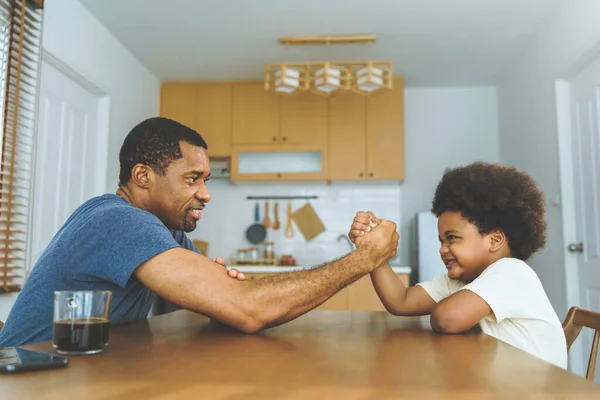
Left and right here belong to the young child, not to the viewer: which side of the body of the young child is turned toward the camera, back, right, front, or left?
left

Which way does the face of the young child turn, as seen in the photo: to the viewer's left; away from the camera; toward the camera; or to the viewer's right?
to the viewer's left

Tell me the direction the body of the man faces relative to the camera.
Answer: to the viewer's right

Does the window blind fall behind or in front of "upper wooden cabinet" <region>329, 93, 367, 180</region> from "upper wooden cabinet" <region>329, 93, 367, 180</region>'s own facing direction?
in front

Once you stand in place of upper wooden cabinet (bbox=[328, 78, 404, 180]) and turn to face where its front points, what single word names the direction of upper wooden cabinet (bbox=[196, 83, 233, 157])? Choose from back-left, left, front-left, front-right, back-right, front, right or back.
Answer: right

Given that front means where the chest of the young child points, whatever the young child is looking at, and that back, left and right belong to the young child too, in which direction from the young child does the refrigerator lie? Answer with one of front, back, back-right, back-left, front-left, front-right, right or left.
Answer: right

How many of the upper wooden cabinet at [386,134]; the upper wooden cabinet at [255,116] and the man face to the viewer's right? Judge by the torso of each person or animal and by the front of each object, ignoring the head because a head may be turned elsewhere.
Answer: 1

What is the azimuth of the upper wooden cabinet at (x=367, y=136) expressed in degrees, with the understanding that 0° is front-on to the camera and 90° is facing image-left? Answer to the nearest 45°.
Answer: approximately 0°

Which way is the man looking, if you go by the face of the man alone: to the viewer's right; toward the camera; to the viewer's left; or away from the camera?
to the viewer's right

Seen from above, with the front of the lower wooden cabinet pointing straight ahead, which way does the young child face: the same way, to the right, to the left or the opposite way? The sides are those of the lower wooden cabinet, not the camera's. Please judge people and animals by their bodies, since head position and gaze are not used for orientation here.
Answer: to the right
